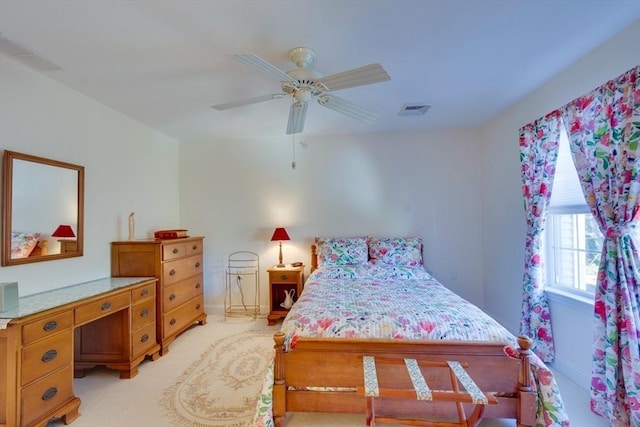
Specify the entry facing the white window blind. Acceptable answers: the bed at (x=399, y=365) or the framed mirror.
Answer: the framed mirror

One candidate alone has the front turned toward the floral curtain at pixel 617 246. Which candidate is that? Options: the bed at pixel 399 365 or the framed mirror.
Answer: the framed mirror

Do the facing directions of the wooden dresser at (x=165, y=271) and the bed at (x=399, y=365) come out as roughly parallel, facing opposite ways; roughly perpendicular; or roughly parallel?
roughly perpendicular

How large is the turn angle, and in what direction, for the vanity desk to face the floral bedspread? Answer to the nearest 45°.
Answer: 0° — it already faces it

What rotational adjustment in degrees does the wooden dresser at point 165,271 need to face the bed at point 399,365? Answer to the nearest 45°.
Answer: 0° — it already faces it

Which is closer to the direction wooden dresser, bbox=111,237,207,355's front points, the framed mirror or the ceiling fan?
the ceiling fan

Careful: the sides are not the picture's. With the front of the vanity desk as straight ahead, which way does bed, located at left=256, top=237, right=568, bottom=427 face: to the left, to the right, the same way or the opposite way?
to the right

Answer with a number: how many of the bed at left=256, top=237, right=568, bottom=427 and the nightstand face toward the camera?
2

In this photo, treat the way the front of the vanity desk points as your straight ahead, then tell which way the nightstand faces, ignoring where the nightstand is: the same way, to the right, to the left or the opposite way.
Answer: to the right

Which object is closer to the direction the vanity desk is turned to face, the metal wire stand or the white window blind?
the white window blind

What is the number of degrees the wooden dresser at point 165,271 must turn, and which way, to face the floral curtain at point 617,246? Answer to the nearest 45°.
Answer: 0° — it already faces it
